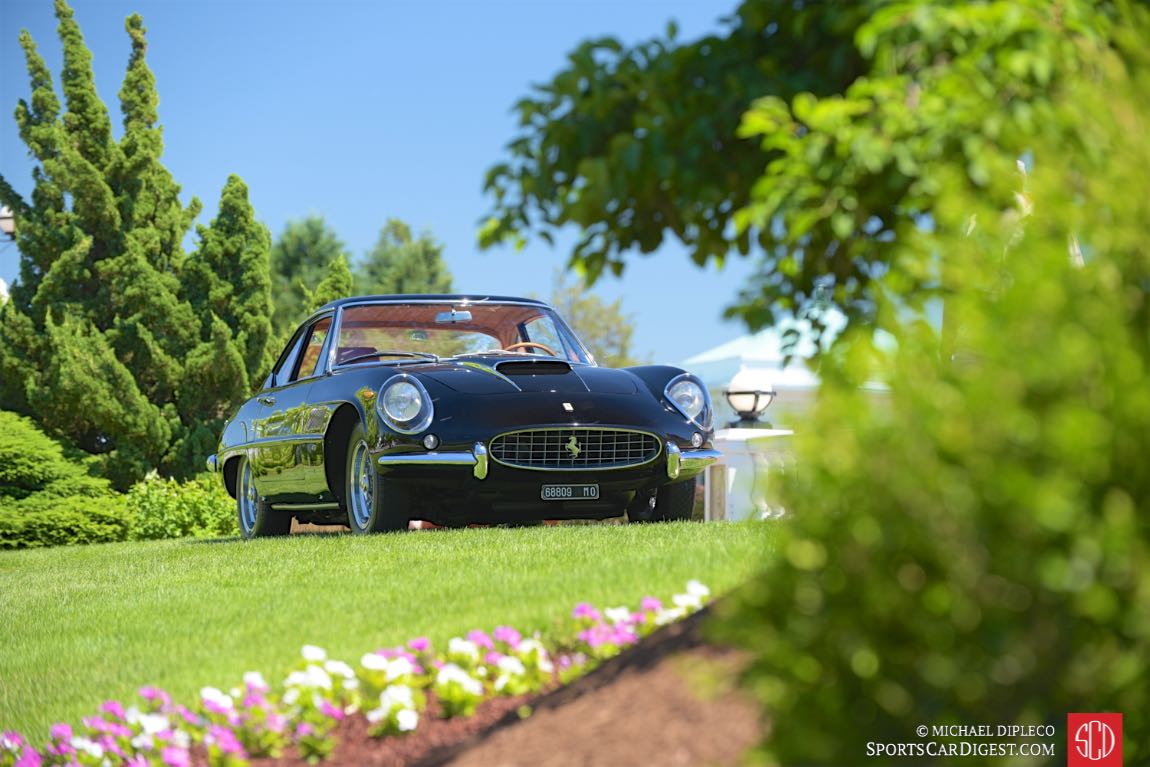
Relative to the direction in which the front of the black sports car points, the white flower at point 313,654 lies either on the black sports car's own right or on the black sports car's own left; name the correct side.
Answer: on the black sports car's own right

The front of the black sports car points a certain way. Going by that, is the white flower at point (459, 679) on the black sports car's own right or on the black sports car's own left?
on the black sports car's own right

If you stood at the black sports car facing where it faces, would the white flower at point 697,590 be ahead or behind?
ahead

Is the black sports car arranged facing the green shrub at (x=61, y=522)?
no

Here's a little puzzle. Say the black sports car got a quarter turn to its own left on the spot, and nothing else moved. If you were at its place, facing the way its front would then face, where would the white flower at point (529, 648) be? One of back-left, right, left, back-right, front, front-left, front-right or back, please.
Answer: back-right

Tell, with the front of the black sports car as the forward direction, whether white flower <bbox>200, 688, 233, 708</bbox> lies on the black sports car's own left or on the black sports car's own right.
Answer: on the black sports car's own right

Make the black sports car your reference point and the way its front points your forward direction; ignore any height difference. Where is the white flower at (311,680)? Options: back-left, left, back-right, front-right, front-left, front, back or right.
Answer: front-right

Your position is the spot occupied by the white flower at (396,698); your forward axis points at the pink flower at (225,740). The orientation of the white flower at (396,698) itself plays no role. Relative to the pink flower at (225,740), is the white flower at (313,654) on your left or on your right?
right

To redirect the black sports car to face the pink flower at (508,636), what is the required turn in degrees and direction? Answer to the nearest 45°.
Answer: approximately 45° to its right

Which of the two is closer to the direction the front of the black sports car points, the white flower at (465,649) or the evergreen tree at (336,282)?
the white flower

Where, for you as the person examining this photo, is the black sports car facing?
facing the viewer and to the right of the viewer

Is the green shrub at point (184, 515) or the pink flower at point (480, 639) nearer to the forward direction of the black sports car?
the pink flower

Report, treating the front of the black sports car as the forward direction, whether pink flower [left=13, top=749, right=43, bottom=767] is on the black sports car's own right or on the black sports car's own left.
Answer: on the black sports car's own right

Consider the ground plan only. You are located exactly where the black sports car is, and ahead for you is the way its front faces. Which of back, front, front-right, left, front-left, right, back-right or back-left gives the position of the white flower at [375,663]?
front-right

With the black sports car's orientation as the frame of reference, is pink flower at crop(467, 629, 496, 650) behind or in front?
in front
